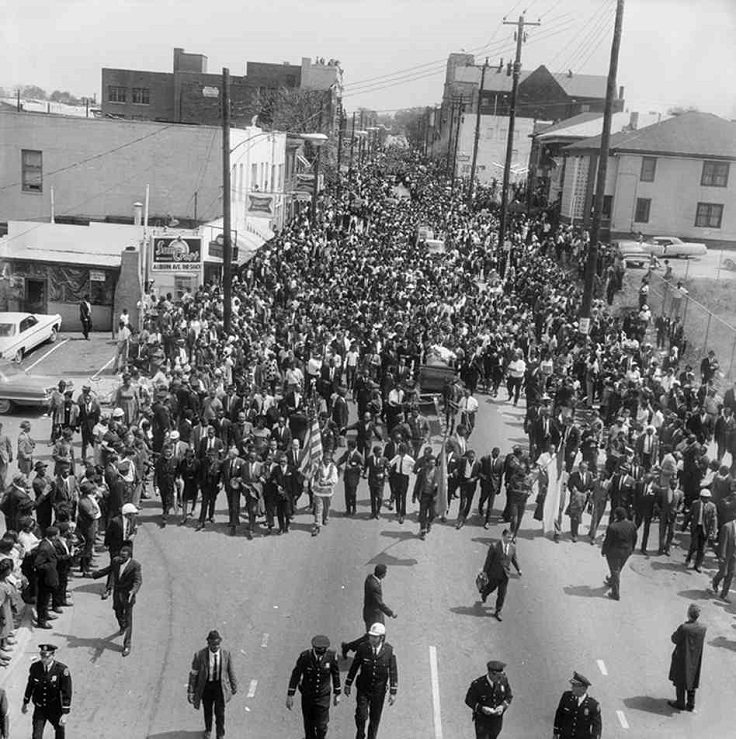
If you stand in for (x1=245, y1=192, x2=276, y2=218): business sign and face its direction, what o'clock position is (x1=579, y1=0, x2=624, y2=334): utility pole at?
The utility pole is roughly at 11 o'clock from the business sign.

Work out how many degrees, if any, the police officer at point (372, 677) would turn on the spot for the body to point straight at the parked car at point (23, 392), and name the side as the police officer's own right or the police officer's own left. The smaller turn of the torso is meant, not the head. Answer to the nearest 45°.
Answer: approximately 135° to the police officer's own right

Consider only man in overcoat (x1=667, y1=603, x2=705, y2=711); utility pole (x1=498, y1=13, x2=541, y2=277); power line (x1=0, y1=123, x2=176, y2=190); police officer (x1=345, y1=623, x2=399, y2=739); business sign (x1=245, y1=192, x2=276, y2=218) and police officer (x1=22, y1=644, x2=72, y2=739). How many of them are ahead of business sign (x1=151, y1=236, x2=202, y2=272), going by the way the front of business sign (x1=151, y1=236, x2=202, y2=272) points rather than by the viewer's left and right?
3

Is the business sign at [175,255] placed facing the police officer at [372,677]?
yes

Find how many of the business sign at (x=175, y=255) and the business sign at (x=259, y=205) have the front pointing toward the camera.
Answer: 2

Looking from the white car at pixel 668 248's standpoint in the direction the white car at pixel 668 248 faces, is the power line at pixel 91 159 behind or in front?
in front

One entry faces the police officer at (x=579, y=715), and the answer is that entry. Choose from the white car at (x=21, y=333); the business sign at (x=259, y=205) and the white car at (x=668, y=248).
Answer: the business sign

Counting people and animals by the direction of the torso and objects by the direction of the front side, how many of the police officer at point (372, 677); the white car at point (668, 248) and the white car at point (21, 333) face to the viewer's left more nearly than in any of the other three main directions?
1

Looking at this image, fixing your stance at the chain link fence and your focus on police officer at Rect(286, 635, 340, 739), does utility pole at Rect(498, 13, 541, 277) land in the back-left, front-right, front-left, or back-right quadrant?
back-right

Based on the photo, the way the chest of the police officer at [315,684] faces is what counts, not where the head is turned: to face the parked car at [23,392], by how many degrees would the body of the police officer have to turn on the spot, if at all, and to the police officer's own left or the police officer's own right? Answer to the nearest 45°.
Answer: approximately 135° to the police officer's own right

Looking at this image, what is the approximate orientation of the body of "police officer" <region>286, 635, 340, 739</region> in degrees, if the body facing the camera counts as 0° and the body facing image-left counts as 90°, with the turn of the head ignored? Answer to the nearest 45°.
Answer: approximately 0°

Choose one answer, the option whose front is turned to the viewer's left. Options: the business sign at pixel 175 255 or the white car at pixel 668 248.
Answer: the white car
